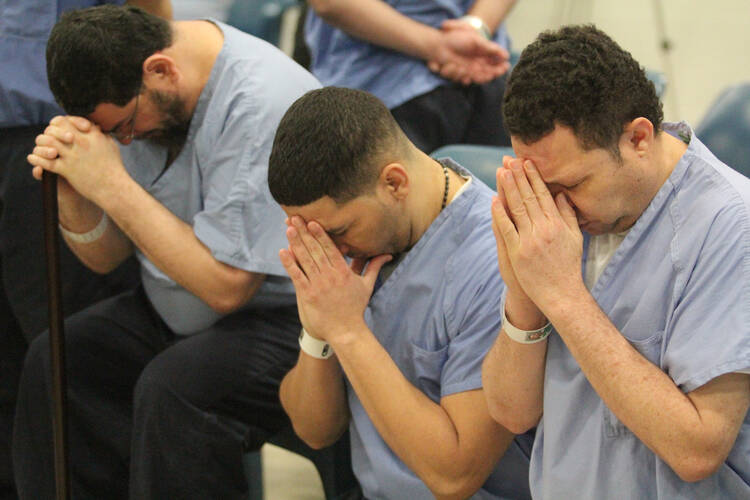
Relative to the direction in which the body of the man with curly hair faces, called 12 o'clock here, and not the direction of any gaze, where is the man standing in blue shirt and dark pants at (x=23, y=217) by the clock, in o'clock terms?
The man standing in blue shirt and dark pants is roughly at 2 o'clock from the man with curly hair.

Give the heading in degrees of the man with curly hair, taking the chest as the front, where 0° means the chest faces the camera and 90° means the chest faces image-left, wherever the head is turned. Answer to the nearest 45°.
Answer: approximately 45°

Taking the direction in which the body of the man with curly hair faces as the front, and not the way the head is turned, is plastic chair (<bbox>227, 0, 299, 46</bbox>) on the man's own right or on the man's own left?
on the man's own right

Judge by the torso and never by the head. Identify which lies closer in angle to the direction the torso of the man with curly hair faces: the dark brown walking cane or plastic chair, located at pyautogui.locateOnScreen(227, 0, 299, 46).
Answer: the dark brown walking cane

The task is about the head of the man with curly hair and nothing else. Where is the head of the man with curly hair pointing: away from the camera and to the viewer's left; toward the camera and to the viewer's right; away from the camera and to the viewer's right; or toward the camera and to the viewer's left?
toward the camera and to the viewer's left

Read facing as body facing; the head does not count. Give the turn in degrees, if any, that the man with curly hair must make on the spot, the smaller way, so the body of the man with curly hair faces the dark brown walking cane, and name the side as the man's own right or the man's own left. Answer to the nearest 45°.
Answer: approximately 45° to the man's own right

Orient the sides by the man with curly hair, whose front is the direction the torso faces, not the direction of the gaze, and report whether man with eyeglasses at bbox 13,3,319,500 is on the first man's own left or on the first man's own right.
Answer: on the first man's own right
